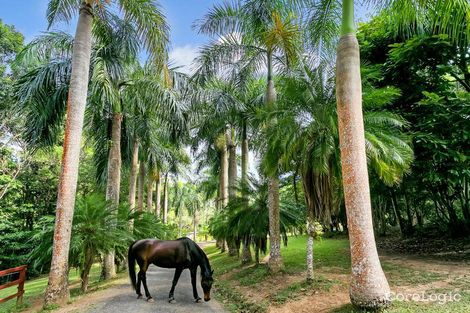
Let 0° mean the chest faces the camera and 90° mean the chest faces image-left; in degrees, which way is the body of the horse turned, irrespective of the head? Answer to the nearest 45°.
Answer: approximately 270°

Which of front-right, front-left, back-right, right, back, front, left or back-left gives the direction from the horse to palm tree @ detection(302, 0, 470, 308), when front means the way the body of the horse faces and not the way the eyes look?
front-right

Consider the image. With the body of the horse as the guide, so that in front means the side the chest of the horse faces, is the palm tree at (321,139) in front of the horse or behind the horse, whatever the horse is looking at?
in front

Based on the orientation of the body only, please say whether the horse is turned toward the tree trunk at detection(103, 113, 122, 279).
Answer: no
